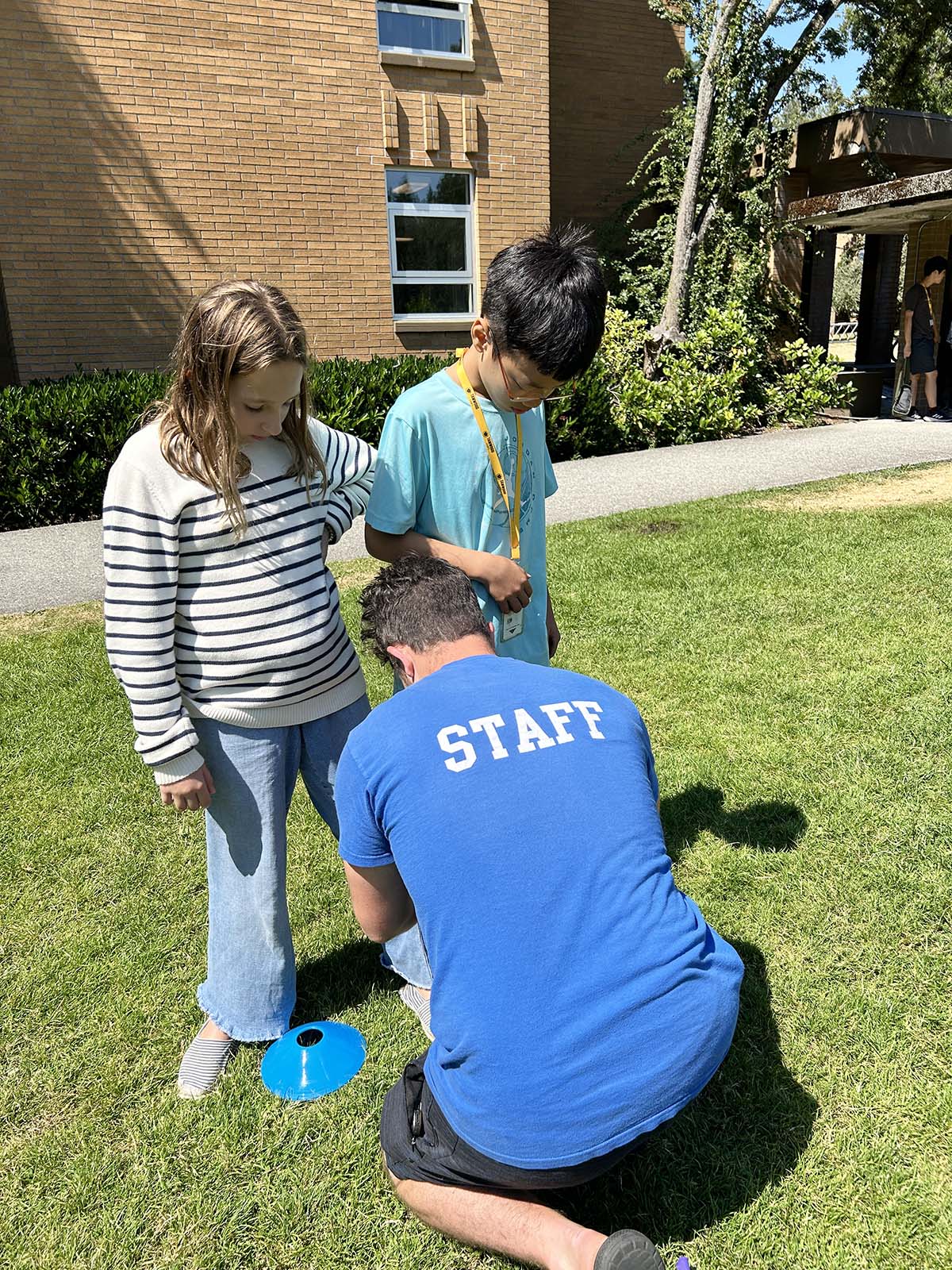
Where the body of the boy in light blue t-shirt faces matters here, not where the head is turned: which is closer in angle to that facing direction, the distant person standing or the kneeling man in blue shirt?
the kneeling man in blue shirt

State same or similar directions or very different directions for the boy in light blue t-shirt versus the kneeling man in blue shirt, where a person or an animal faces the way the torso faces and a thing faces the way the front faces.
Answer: very different directions

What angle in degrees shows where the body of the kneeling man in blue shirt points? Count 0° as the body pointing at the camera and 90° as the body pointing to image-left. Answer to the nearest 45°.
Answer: approximately 135°

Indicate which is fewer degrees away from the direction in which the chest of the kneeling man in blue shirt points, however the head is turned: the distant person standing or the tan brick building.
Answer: the tan brick building

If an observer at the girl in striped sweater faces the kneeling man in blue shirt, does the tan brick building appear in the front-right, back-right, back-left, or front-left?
back-left

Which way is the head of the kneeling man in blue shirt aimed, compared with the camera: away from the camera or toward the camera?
away from the camera

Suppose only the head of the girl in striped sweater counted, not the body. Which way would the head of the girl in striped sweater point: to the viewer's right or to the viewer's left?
to the viewer's right

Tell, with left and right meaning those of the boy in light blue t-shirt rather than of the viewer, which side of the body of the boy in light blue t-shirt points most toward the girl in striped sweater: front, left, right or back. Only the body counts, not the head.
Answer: right
